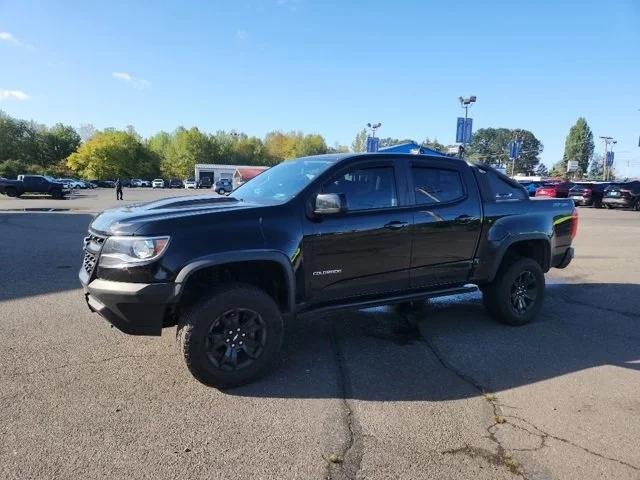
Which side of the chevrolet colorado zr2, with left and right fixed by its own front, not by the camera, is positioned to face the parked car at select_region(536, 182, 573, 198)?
back

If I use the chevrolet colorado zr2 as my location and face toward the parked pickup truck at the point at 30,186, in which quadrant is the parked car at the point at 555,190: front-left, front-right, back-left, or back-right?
front-right

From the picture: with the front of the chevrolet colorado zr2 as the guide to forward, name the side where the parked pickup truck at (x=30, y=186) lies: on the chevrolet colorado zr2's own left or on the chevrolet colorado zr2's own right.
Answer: on the chevrolet colorado zr2's own right

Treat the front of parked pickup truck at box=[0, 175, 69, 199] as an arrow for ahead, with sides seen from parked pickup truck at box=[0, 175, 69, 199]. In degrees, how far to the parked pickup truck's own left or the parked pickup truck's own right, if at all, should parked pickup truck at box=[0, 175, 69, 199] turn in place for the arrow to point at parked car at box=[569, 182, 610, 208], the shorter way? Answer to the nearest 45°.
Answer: approximately 45° to the parked pickup truck's own right

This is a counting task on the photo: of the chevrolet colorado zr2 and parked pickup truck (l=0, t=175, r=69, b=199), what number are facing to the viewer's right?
1

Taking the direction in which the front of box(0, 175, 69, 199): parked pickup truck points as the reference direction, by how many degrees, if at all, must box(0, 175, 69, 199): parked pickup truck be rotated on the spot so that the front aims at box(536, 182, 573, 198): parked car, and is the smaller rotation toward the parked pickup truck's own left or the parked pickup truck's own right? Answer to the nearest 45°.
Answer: approximately 45° to the parked pickup truck's own right

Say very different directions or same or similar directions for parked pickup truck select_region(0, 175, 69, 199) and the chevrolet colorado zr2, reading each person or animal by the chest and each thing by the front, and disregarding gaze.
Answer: very different directions

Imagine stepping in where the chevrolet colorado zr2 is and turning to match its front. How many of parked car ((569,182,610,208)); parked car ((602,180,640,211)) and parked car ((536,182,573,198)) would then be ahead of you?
0

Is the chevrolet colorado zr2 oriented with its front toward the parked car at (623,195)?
no

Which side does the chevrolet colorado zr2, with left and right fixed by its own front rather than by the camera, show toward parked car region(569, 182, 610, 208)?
back

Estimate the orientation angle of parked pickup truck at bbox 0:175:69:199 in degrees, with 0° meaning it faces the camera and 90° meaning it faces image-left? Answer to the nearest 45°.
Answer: approximately 270°
